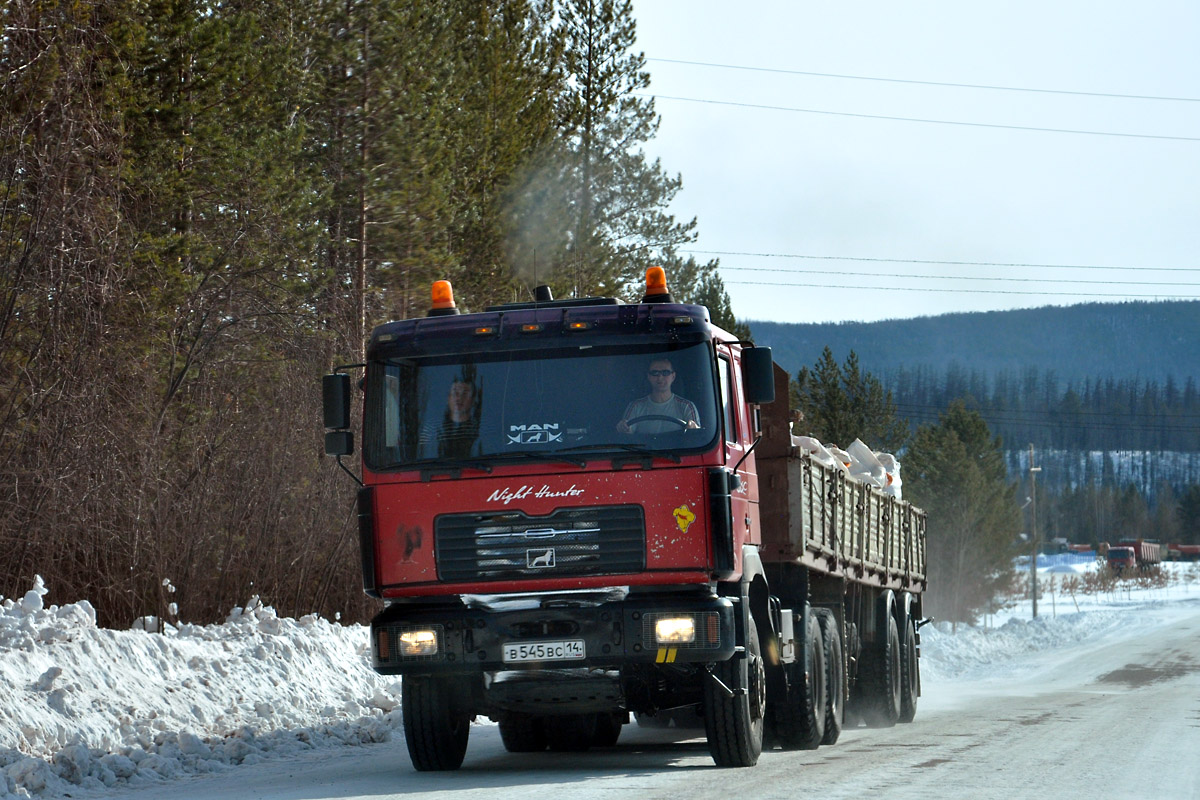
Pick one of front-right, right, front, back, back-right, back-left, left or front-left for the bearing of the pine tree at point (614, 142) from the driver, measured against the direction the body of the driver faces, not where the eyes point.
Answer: back

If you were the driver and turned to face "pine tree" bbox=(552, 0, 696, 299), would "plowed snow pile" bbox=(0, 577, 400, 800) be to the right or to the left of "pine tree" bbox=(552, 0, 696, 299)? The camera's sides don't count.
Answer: left

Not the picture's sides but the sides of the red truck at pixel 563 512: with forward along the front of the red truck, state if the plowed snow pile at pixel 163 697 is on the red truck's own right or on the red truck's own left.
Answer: on the red truck's own right

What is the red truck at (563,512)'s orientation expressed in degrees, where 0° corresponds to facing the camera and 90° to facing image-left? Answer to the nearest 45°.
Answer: approximately 0°

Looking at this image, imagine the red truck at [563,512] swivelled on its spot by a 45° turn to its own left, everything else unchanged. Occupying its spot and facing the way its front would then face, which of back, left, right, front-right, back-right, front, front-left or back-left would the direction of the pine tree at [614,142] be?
back-left

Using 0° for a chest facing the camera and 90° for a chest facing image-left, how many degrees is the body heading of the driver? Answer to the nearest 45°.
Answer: approximately 0°
